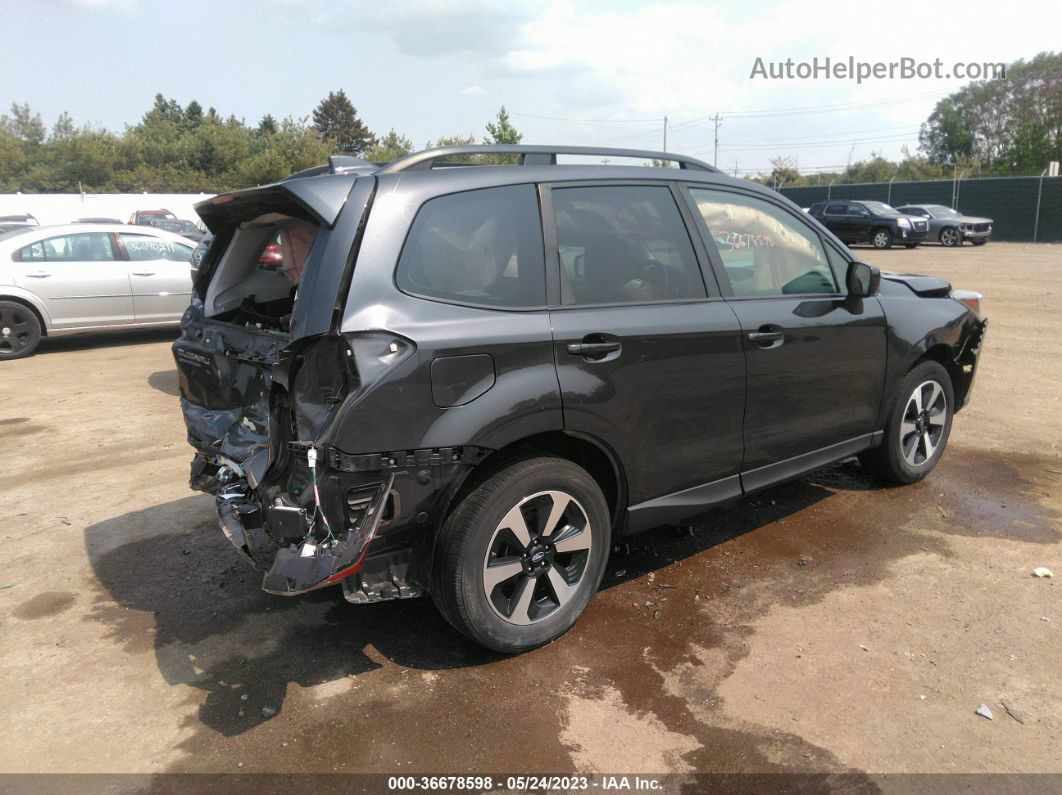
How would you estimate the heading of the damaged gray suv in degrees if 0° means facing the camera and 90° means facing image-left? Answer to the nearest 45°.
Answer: approximately 225°

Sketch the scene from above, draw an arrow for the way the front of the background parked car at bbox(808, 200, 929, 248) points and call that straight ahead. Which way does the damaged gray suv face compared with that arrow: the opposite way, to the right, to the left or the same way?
to the left

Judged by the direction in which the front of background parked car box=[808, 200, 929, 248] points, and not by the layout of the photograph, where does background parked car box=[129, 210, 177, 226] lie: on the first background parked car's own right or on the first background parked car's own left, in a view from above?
on the first background parked car's own right

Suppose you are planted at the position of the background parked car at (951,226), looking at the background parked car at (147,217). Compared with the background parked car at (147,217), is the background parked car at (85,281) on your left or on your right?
left

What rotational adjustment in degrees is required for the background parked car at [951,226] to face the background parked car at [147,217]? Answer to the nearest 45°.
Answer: approximately 90° to its right

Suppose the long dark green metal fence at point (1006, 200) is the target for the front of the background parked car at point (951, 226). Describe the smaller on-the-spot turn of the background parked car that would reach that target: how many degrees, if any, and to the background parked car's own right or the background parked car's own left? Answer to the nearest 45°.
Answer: approximately 135° to the background parked car's own left

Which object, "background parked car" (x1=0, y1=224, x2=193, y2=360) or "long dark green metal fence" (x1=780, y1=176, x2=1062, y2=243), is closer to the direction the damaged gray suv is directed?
the long dark green metal fence

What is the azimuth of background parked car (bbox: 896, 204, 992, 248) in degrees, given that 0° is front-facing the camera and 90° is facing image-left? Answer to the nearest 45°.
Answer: approximately 315°
